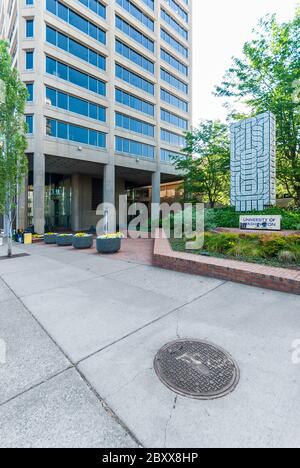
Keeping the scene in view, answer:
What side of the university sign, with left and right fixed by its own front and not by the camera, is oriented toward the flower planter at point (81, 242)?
right

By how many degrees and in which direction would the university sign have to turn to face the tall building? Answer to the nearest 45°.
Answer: approximately 135° to its right

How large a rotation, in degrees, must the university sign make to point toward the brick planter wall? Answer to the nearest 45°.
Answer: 0° — it already faces it

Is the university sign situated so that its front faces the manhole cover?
yes

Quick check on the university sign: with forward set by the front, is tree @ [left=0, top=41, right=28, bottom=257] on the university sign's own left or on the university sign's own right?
on the university sign's own right

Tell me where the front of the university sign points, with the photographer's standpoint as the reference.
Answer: facing the viewer

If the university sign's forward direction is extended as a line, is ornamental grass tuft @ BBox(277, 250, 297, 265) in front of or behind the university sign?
in front

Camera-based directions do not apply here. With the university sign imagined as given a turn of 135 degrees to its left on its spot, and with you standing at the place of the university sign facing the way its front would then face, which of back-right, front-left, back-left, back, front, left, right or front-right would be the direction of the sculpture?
front-left

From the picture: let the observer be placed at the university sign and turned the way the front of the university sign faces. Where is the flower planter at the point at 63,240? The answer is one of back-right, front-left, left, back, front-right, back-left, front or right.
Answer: right

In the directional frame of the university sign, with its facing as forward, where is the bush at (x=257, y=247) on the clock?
The bush is roughly at 12 o'clock from the university sign.
